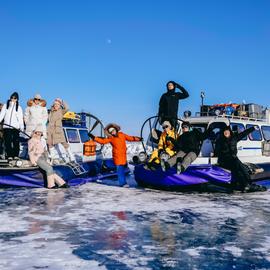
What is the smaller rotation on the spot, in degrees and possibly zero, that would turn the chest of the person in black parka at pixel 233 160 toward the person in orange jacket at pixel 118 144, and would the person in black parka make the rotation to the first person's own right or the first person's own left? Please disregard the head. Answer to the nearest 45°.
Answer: approximately 135° to the first person's own right

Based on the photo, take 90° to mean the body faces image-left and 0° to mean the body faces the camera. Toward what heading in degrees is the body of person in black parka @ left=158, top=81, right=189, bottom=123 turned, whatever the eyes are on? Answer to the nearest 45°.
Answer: approximately 0°

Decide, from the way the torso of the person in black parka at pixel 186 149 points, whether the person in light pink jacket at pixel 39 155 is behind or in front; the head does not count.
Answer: in front

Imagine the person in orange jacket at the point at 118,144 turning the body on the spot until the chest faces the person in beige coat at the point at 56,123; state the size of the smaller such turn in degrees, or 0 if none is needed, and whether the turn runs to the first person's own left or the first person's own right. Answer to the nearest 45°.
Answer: approximately 90° to the first person's own right

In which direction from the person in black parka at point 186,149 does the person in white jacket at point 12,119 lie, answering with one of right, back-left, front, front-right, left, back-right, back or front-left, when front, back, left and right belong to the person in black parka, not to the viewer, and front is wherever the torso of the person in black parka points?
front-right
